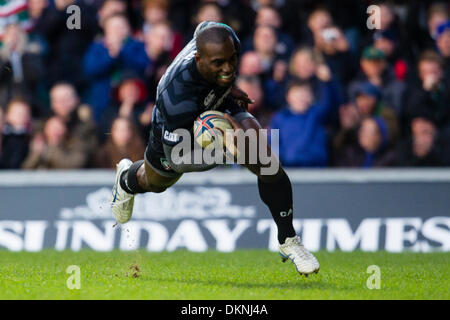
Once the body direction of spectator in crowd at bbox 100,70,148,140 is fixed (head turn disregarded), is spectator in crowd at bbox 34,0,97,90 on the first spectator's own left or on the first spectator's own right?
on the first spectator's own right

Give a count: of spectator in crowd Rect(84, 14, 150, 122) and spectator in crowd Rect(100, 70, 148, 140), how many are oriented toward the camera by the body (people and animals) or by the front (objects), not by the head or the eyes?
2

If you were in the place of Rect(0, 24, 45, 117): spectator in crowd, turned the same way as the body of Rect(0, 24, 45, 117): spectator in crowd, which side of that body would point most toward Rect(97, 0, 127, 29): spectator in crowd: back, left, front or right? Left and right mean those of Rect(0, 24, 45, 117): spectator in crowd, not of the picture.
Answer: left

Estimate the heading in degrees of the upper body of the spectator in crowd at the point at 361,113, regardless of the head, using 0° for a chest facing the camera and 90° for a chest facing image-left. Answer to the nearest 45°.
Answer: approximately 0°

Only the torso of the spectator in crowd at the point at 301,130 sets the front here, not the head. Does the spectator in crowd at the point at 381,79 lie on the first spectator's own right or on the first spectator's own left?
on the first spectator's own left
